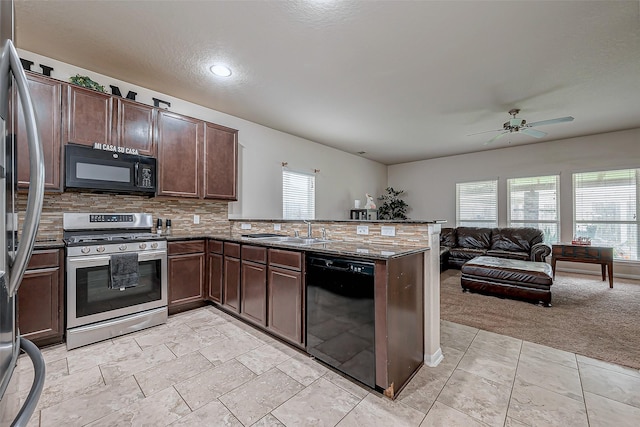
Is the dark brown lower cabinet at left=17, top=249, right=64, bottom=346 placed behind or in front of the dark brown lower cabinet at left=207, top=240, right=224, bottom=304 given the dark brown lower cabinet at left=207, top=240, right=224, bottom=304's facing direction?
in front

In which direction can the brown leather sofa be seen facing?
toward the camera

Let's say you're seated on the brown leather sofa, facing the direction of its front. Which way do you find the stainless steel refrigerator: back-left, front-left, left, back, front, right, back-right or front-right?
front

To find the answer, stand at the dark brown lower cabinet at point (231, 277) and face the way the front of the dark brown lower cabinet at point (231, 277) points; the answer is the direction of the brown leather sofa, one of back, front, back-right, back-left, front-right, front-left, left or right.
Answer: back-left

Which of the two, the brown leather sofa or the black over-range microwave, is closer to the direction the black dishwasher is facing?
the black over-range microwave

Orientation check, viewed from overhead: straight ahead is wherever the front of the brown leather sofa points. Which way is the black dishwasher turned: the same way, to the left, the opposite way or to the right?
the same way

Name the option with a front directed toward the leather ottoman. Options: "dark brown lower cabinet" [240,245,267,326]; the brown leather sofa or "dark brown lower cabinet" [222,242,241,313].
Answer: the brown leather sofa

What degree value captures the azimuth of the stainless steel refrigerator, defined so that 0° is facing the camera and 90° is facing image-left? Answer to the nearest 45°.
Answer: approximately 270°

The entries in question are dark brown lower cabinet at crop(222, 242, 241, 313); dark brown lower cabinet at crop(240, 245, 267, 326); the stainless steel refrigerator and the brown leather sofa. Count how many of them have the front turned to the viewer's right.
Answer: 1

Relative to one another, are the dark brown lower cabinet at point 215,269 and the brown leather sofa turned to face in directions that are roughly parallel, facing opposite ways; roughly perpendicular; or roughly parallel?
roughly parallel

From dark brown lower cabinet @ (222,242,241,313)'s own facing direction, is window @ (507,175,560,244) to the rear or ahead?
to the rear

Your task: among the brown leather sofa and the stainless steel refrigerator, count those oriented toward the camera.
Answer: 1

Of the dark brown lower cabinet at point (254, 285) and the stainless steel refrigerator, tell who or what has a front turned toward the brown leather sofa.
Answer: the stainless steel refrigerator

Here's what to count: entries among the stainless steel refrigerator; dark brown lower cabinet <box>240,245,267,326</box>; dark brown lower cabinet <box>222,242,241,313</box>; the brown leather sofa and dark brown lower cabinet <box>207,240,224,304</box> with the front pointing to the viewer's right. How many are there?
1
